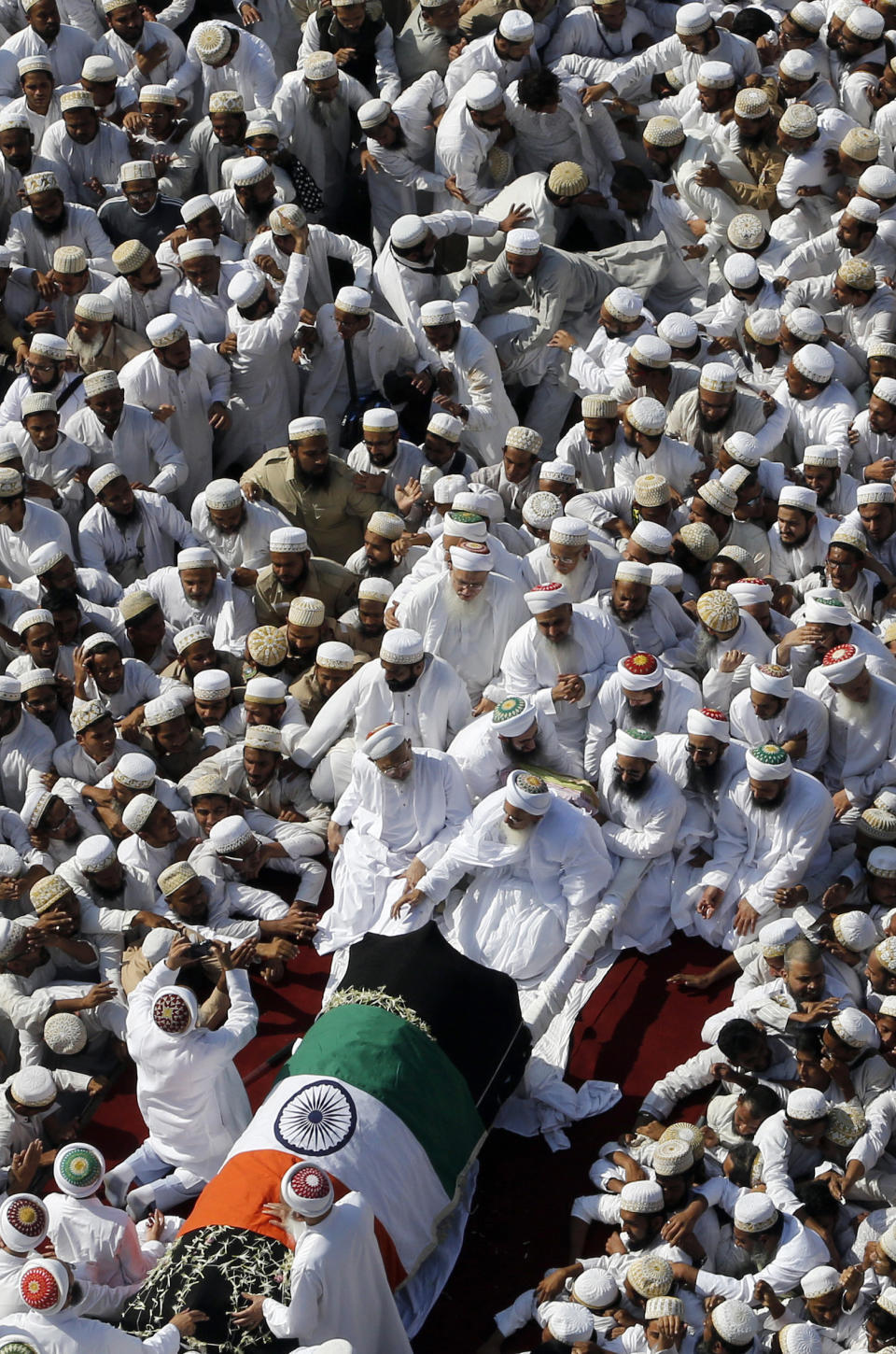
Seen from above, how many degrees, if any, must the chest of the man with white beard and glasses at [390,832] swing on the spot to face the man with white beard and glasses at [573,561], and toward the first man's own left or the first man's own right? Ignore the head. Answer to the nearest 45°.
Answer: approximately 135° to the first man's own left

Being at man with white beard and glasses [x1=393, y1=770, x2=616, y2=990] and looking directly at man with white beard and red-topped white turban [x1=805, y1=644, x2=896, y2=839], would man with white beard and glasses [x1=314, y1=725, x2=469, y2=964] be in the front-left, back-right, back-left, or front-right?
back-left

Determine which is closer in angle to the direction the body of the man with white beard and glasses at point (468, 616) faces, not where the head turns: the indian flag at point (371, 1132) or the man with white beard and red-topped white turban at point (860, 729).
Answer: the indian flag

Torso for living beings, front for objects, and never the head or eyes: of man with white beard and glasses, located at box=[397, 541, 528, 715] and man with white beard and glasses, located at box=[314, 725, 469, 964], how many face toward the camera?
2

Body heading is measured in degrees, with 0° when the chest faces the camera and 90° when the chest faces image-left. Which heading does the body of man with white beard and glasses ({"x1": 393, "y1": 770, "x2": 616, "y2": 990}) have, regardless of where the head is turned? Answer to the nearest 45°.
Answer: approximately 45°

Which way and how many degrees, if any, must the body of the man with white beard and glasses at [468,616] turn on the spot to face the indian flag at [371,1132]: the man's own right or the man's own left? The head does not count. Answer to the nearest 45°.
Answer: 0° — they already face it

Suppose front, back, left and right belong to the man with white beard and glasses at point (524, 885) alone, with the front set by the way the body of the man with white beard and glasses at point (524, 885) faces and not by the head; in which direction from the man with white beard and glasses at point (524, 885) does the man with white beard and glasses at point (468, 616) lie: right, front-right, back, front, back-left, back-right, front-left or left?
back-right

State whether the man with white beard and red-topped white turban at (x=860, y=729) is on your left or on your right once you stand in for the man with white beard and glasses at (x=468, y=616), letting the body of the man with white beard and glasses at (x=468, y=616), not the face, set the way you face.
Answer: on your left

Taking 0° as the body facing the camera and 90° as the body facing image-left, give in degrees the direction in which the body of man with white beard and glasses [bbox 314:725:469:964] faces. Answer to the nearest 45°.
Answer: approximately 0°
